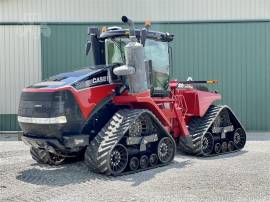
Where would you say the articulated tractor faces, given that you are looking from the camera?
facing the viewer and to the left of the viewer
